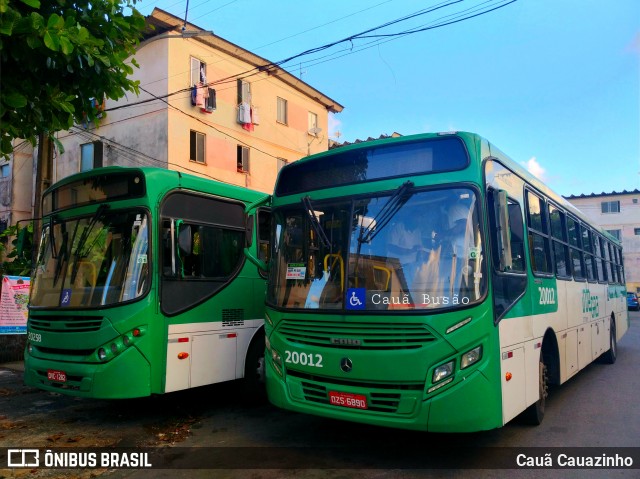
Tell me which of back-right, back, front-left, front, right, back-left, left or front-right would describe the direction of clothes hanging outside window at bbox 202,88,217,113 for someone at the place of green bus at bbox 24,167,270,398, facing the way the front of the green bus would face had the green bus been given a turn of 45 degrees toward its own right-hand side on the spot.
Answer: right

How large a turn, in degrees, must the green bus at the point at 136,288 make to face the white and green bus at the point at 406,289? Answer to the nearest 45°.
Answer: approximately 90° to its left

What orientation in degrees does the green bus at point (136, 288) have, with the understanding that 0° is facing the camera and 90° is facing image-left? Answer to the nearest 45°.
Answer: approximately 45°

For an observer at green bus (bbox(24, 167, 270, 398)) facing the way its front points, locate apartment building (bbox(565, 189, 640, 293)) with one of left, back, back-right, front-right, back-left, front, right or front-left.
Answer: back

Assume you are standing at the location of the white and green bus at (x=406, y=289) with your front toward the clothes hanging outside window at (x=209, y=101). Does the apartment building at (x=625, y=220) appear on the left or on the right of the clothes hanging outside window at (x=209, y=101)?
right

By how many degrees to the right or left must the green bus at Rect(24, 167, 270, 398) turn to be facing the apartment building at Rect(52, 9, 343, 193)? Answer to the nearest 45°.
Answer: approximately 135° to its right

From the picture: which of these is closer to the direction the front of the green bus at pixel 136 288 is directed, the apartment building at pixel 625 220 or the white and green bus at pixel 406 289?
the white and green bus

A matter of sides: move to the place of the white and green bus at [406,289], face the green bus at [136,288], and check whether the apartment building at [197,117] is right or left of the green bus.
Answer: right

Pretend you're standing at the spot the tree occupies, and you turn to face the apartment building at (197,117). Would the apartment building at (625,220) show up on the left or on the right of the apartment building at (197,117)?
right
